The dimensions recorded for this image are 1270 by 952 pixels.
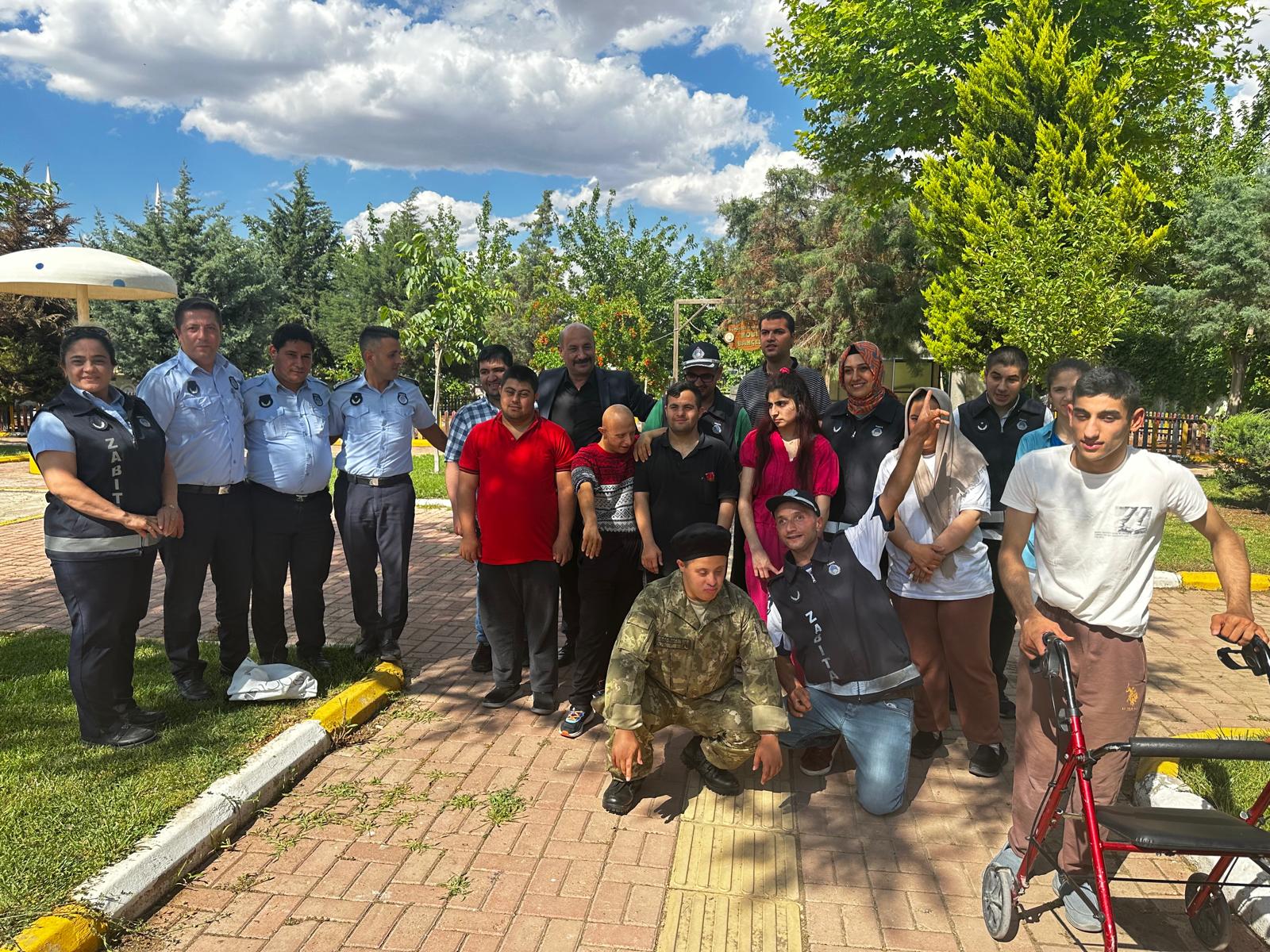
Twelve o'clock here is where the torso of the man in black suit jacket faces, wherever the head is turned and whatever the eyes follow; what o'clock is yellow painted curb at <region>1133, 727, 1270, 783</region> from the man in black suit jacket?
The yellow painted curb is roughly at 10 o'clock from the man in black suit jacket.

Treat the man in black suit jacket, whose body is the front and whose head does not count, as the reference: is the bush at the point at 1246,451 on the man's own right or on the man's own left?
on the man's own left

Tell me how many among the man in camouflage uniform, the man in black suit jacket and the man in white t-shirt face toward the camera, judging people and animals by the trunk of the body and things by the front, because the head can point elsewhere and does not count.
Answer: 3

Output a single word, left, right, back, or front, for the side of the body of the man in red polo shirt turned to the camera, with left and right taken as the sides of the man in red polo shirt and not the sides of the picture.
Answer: front

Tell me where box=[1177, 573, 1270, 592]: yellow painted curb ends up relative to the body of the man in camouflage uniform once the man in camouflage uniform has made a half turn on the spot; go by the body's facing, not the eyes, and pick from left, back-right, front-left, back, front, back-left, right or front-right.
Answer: front-right

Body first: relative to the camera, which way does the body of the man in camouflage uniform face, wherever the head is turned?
toward the camera

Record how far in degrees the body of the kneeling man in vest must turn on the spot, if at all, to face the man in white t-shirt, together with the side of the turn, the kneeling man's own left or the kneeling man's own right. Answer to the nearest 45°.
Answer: approximately 90° to the kneeling man's own left

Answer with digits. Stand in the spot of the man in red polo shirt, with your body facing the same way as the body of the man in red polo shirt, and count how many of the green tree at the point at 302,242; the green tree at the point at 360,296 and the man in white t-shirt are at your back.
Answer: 2

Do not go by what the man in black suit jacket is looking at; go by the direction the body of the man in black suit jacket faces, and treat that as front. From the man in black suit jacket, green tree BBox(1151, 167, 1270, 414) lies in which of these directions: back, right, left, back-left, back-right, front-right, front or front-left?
back-left

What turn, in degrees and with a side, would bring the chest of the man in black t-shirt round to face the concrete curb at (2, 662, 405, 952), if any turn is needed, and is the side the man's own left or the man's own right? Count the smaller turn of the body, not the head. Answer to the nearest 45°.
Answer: approximately 45° to the man's own right

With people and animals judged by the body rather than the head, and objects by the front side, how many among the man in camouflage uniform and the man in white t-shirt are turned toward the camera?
2

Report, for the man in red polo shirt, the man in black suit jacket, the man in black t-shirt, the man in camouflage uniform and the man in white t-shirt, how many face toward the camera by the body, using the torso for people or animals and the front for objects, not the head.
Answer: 5

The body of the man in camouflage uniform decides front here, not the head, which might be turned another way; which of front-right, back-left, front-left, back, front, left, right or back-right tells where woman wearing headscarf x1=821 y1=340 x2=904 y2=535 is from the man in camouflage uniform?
back-left

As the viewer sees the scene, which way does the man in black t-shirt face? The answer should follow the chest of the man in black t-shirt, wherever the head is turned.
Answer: toward the camera

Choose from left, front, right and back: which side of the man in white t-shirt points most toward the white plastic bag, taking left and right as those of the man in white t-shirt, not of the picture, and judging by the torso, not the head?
right

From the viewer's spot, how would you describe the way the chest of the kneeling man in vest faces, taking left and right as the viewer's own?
facing the viewer and to the left of the viewer

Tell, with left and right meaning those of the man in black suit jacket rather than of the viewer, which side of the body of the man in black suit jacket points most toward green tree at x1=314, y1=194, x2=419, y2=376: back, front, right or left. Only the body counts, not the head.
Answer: back
